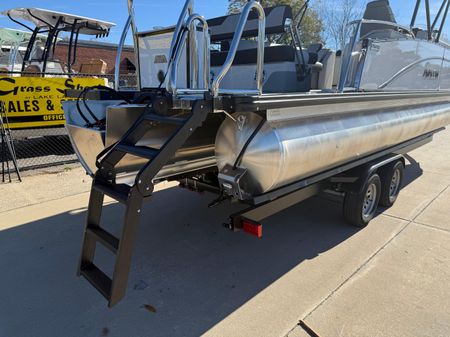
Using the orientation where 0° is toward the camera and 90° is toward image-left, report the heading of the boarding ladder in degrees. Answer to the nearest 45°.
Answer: approximately 45°

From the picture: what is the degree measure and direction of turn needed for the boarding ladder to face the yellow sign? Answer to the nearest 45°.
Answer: approximately 90° to its right

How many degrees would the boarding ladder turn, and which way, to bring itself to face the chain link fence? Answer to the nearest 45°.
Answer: approximately 90° to its right
